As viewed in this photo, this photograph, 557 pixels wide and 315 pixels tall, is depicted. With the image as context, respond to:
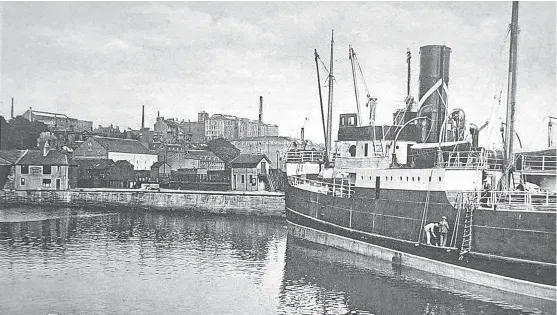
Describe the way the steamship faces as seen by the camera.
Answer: facing away from the viewer and to the left of the viewer

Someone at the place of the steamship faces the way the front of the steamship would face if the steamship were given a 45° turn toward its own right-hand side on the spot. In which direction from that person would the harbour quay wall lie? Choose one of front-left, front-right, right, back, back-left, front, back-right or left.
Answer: front-left
